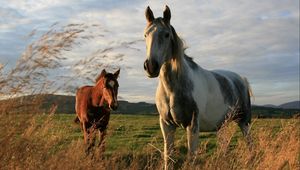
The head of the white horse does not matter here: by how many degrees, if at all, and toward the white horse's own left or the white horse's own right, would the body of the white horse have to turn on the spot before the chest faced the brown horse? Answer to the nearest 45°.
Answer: approximately 90° to the white horse's own right

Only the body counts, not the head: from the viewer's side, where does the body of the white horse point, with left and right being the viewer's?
facing the viewer and to the left of the viewer

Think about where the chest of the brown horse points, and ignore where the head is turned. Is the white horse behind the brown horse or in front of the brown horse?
in front

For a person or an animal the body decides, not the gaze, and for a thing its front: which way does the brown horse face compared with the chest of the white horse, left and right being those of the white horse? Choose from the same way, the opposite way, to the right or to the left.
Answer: to the left

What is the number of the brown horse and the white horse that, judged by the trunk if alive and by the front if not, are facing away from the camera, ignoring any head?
0

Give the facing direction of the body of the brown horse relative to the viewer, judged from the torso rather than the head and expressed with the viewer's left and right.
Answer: facing the viewer and to the right of the viewer
